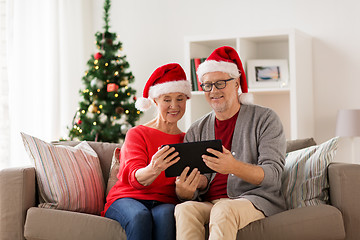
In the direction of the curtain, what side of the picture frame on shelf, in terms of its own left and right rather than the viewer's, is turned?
right

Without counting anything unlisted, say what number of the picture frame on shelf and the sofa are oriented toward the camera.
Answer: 2

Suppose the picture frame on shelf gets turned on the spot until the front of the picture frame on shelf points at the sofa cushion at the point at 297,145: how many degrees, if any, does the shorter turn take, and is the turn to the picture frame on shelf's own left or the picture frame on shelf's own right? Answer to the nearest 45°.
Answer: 0° — it already faces it

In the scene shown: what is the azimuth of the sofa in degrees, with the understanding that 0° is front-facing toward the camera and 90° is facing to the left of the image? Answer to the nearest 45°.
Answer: approximately 0°

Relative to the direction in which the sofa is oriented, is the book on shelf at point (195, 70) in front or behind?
behind

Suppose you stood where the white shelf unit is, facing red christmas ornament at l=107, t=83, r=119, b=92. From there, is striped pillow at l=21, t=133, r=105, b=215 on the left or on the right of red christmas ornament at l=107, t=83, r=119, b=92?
left

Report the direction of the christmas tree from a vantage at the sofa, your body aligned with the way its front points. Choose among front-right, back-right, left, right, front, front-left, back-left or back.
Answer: back

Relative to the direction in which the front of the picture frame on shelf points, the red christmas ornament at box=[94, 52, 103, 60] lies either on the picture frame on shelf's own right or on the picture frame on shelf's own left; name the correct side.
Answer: on the picture frame on shelf's own right

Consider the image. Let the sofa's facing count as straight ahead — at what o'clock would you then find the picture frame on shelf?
The picture frame on shelf is roughly at 7 o'clock from the sofa.

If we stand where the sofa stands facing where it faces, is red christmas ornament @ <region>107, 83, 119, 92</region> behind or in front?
behind

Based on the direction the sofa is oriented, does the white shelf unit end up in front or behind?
behind
